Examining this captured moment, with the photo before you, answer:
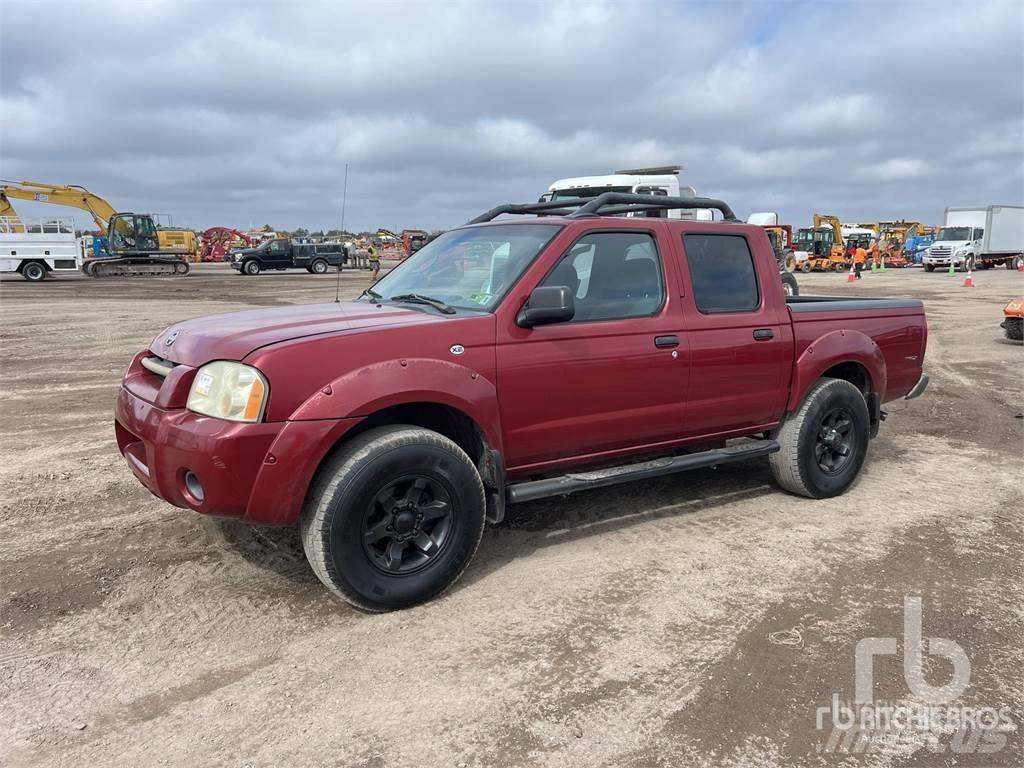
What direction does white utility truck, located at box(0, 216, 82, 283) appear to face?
to the viewer's left

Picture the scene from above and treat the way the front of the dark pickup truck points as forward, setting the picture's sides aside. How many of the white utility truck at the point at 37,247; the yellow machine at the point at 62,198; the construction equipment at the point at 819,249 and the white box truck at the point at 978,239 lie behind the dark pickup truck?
2

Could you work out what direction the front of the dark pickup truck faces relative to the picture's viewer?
facing to the left of the viewer

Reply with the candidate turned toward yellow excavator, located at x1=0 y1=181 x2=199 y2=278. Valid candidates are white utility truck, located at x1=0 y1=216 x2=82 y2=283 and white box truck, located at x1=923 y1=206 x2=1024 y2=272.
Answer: white box truck, located at x1=923 y1=206 x2=1024 y2=272

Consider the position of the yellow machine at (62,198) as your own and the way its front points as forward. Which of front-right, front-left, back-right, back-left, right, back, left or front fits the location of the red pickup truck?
left

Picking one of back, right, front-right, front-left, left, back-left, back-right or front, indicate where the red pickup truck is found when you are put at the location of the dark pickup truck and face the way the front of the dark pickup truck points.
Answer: left

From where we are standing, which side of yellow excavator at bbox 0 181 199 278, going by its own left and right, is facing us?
left

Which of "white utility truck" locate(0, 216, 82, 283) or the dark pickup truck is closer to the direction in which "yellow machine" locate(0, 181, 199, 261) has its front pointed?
the white utility truck

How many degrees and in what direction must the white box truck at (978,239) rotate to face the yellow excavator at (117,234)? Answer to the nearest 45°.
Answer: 0° — it already faces it

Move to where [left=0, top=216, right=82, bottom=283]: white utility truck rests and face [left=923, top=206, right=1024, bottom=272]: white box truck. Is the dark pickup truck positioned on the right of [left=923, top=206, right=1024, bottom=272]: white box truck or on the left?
left

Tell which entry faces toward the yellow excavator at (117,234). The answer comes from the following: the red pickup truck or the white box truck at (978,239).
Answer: the white box truck

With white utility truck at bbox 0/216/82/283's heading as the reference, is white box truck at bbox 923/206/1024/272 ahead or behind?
behind

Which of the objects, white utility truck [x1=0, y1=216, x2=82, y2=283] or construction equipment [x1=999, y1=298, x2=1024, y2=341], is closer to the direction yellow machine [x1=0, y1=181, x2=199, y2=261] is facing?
the white utility truck
